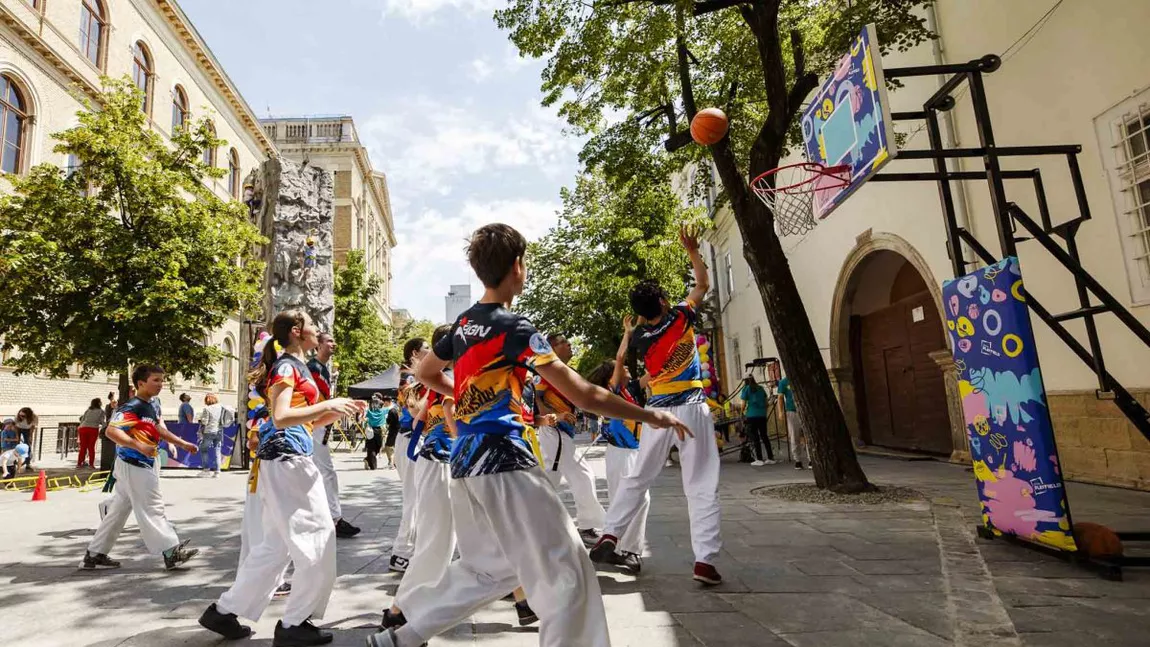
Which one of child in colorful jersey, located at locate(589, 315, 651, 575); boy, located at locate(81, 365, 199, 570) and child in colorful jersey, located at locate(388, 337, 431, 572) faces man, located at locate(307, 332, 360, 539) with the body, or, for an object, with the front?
boy, located at locate(81, 365, 199, 570)

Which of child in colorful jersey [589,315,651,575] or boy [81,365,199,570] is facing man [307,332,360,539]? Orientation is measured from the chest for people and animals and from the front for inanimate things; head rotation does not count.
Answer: boy [81,365,199,570]

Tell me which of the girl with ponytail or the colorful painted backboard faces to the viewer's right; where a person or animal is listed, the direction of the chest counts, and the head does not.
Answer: the girl with ponytail

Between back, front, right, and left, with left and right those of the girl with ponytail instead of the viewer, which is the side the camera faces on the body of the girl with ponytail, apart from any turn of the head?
right

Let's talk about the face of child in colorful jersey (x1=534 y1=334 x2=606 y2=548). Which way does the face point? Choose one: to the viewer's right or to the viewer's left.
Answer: to the viewer's right

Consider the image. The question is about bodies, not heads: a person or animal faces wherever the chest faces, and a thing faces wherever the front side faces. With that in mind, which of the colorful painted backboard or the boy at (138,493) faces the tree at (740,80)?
the boy

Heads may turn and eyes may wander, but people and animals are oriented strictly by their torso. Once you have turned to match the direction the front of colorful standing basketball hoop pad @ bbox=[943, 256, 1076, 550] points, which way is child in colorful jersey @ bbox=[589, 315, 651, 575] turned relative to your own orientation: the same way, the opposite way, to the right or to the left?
the opposite way

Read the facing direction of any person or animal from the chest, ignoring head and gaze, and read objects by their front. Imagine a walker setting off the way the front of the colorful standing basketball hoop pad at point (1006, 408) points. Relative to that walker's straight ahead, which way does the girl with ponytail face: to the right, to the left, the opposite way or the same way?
the opposite way

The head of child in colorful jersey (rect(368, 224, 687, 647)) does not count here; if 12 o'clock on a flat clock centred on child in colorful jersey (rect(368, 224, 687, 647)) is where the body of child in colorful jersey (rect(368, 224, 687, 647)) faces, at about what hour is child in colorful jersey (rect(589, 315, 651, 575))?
child in colorful jersey (rect(589, 315, 651, 575)) is roughly at 11 o'clock from child in colorful jersey (rect(368, 224, 687, 647)).

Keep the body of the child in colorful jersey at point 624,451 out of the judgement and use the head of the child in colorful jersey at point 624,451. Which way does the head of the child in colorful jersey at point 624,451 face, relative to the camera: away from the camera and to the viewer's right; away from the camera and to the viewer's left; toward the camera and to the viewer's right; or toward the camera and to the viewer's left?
away from the camera and to the viewer's right

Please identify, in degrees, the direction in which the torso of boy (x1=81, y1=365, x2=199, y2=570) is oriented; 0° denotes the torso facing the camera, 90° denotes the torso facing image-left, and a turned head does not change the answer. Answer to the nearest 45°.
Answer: approximately 270°

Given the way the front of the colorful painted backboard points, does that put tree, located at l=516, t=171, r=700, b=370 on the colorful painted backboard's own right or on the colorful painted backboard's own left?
on the colorful painted backboard's own right

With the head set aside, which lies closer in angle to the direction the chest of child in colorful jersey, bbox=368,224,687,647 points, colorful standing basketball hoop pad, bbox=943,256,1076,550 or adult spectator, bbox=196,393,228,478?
the colorful standing basketball hoop pad
